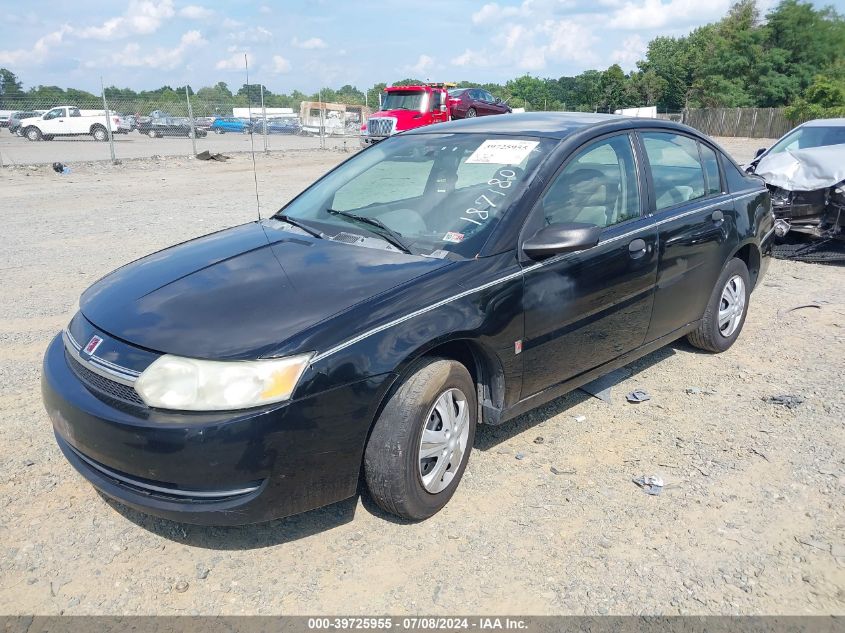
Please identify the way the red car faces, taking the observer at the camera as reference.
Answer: facing away from the viewer and to the right of the viewer

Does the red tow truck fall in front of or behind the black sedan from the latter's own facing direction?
behind

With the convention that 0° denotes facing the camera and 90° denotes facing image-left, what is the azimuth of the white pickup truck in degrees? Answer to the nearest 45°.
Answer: approximately 90°

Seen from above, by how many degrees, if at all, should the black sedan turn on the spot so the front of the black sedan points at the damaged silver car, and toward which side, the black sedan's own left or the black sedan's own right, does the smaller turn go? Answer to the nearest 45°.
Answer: approximately 180°

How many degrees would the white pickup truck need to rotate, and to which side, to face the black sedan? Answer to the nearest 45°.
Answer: approximately 90° to its left

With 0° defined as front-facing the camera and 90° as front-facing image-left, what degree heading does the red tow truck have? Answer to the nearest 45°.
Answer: approximately 45°

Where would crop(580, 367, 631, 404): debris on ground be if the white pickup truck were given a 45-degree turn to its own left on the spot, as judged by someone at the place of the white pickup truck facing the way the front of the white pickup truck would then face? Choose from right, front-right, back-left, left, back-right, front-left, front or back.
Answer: front-left

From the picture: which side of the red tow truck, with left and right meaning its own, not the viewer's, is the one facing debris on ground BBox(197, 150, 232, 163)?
front

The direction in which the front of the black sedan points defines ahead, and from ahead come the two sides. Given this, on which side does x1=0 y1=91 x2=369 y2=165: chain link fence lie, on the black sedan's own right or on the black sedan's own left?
on the black sedan's own right

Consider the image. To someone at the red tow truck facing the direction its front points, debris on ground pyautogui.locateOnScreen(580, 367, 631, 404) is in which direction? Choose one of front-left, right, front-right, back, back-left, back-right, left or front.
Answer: front-left
